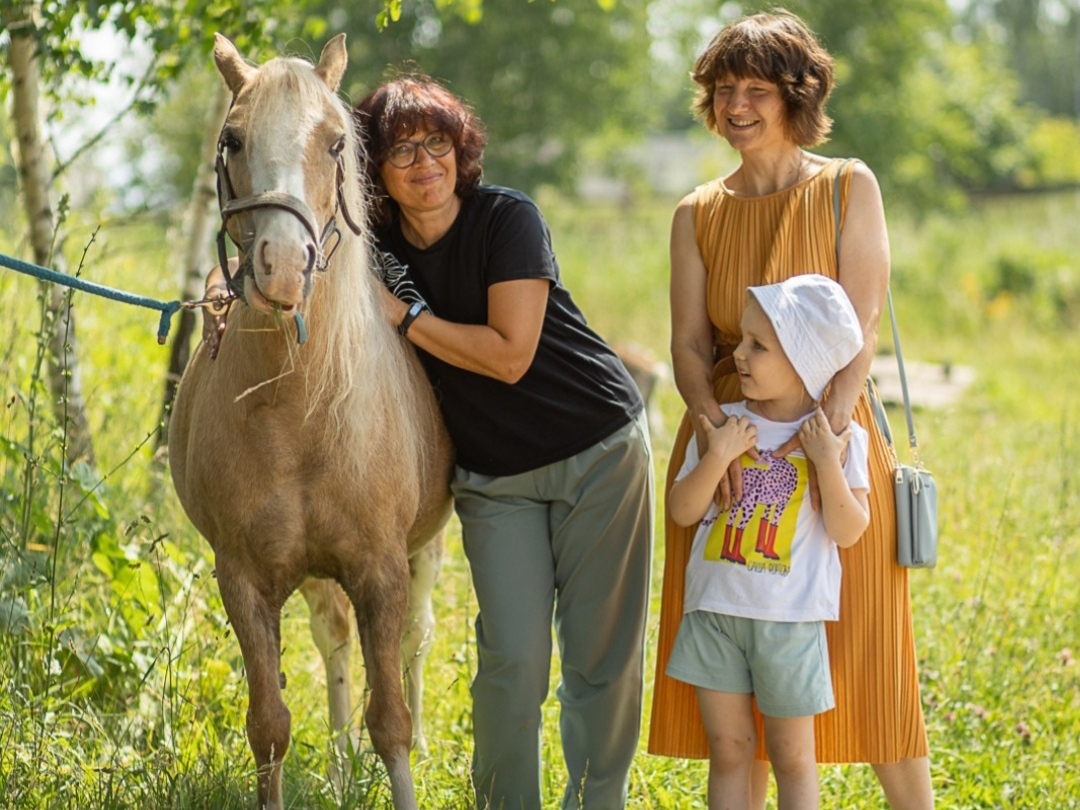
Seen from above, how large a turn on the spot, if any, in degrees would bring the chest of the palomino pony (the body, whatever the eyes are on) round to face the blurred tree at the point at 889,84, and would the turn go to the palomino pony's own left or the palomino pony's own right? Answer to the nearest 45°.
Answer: approximately 135° to the palomino pony's own left

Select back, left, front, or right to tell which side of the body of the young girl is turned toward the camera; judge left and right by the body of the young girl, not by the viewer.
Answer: front

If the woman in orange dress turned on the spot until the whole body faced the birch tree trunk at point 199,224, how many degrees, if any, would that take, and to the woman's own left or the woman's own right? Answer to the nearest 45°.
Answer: approximately 135° to the woman's own right

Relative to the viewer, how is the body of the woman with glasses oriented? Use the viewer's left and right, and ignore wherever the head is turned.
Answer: facing the viewer and to the left of the viewer

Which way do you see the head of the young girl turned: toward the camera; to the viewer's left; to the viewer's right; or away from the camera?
to the viewer's left

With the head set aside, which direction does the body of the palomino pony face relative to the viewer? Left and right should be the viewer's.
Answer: facing the viewer

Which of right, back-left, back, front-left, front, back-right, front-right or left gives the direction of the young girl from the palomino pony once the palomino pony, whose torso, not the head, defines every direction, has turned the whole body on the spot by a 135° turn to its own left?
front-right

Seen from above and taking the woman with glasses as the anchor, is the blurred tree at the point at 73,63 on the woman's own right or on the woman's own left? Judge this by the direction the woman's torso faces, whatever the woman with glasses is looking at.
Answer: on the woman's own right

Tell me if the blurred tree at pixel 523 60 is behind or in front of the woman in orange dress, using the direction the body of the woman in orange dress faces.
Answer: behind

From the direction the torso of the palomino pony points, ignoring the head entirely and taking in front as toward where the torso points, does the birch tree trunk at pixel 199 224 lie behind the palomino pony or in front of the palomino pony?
behind
